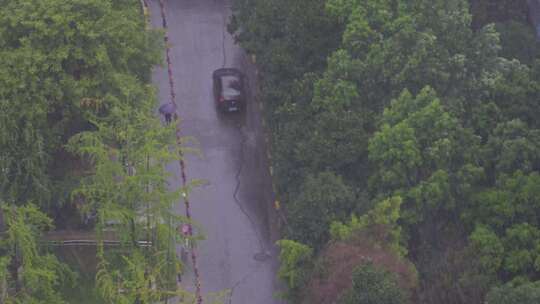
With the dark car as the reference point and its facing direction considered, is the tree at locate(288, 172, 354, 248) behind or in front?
behind

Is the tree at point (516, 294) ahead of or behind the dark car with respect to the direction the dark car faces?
behind

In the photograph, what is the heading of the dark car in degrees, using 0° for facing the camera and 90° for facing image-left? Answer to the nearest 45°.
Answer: approximately 180°

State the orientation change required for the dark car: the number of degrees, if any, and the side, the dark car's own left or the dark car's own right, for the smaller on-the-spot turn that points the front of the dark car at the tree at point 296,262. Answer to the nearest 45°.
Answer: approximately 180°

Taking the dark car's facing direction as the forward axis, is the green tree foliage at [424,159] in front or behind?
behind

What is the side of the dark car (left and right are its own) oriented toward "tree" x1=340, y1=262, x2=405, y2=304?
back
